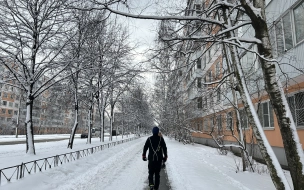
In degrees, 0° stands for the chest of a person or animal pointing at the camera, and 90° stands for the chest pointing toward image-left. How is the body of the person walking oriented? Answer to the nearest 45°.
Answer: approximately 180°

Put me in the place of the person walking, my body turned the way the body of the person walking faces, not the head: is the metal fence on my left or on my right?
on my left
